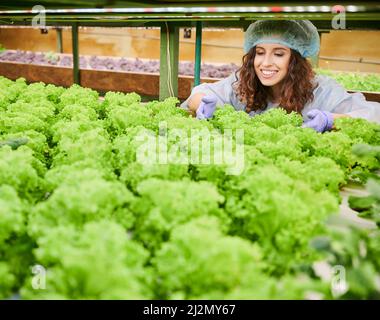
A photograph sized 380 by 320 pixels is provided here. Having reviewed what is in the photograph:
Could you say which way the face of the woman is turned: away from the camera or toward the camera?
toward the camera

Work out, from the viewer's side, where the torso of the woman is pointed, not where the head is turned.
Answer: toward the camera

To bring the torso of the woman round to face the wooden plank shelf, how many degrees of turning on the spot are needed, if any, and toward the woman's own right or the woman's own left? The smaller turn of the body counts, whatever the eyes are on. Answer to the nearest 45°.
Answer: approximately 135° to the woman's own right

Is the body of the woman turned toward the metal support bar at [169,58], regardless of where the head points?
no

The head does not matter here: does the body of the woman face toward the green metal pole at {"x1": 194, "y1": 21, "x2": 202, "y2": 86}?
no
